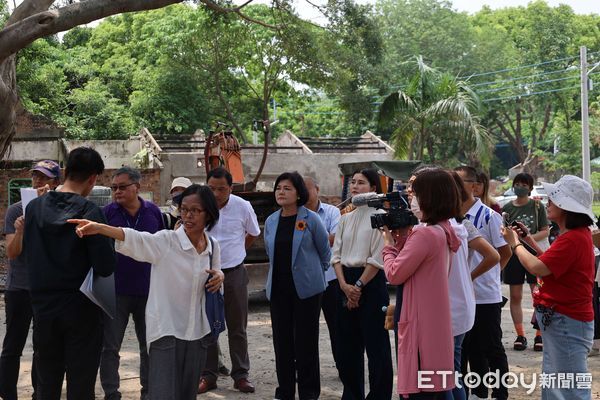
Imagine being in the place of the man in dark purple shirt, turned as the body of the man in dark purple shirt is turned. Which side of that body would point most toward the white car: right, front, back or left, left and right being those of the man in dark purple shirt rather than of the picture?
back

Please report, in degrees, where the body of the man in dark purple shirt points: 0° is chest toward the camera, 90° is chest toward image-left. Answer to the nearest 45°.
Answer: approximately 45°

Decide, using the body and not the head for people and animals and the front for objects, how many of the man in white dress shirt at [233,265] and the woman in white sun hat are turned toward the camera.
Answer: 1

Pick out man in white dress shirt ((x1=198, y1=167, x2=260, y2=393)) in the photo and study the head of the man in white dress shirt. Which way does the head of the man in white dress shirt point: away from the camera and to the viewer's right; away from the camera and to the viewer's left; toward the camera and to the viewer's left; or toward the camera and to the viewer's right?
toward the camera and to the viewer's left

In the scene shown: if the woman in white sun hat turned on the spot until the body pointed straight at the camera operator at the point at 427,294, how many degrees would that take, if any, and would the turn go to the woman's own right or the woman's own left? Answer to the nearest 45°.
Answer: approximately 45° to the woman's own left

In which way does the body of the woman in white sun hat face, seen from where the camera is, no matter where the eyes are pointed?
to the viewer's left

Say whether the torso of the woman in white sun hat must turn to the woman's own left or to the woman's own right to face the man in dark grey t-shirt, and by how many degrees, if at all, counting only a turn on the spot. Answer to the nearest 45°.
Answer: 0° — they already face them

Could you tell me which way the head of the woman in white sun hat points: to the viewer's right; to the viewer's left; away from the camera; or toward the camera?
to the viewer's left

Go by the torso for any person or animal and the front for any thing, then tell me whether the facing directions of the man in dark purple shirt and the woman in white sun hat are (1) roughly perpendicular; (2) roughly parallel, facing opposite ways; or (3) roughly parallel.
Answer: roughly perpendicular

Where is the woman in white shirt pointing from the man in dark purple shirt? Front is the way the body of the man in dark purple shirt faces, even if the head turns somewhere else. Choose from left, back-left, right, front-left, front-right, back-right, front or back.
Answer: front-left

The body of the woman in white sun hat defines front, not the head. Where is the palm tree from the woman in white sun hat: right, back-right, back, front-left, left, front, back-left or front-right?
right

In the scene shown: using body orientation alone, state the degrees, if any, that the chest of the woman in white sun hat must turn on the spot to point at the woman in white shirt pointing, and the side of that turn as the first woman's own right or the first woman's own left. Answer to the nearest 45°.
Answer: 0° — they already face them
